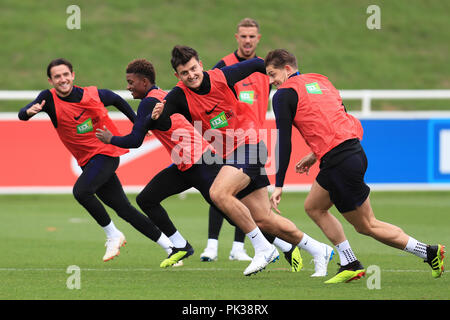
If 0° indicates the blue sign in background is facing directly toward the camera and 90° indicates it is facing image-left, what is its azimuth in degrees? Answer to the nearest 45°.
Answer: approximately 0°
